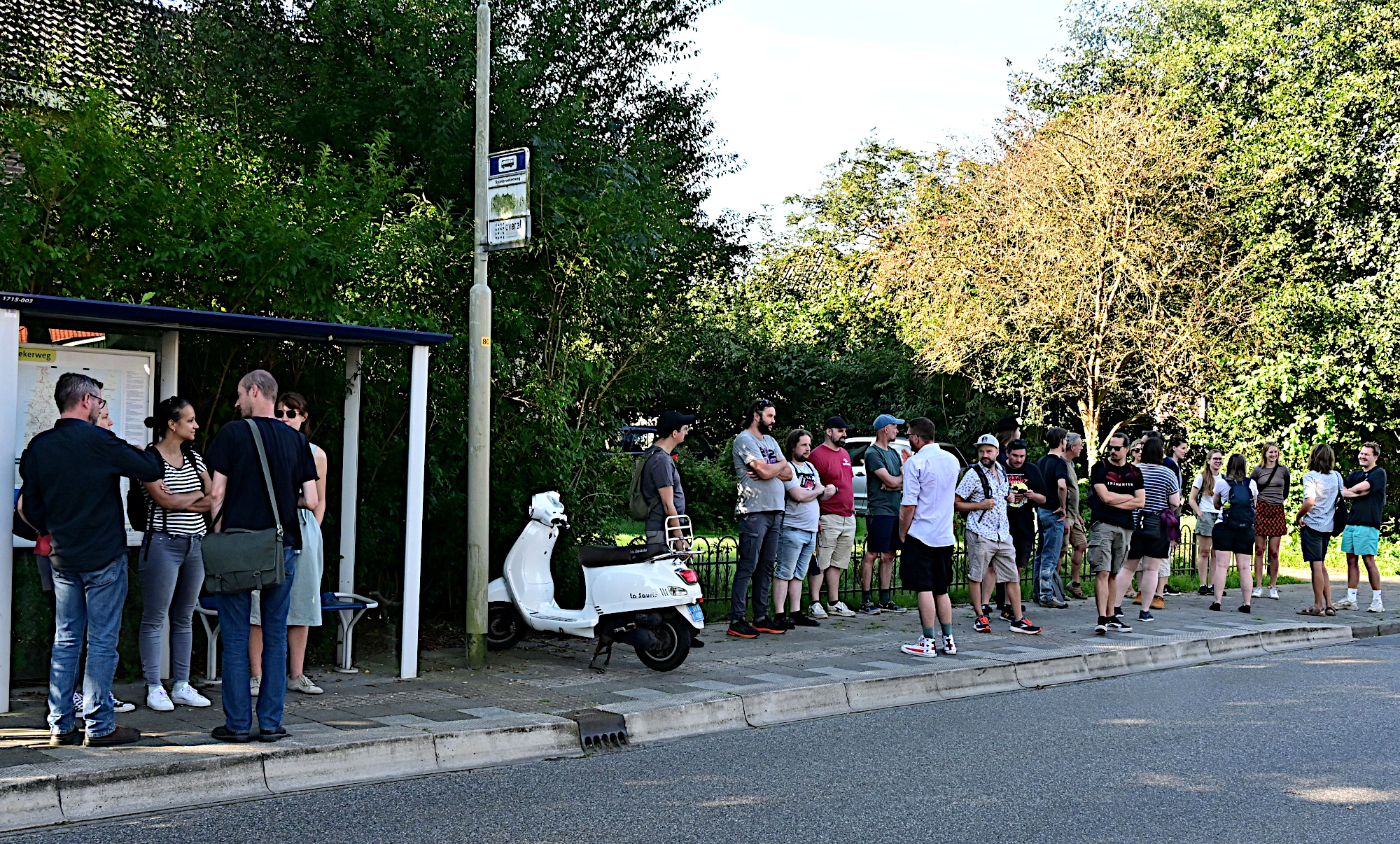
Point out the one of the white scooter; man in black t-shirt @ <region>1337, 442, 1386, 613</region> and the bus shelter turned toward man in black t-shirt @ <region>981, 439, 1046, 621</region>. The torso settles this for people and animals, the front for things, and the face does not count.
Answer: man in black t-shirt @ <region>1337, 442, 1386, 613</region>

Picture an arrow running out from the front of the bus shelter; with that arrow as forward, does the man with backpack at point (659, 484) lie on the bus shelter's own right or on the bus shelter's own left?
on the bus shelter's own left

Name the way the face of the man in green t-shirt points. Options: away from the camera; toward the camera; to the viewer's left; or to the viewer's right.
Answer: to the viewer's right

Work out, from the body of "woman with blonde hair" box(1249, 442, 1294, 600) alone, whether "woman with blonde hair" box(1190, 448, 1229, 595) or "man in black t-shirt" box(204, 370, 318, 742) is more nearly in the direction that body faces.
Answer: the man in black t-shirt

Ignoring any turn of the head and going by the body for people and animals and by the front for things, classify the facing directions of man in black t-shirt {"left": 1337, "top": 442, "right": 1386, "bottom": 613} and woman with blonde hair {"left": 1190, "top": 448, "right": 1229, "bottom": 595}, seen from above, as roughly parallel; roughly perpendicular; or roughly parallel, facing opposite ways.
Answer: roughly perpendicular

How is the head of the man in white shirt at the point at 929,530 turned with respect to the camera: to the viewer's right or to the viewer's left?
to the viewer's left

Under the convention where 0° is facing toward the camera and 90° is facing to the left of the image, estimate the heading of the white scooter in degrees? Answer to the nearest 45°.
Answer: approximately 135°

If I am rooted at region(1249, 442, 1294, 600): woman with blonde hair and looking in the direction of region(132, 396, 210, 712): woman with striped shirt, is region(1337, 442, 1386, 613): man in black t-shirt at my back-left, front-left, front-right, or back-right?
back-left

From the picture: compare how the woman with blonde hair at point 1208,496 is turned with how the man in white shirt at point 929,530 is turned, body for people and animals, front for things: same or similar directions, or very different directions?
very different directions

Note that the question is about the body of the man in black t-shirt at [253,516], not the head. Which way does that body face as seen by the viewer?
away from the camera

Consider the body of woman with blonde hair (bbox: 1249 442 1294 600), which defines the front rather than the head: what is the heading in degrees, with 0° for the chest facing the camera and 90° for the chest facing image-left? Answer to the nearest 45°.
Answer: approximately 0°

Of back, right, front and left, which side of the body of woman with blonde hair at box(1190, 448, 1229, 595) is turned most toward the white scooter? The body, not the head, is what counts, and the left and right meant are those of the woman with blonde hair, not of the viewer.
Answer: right

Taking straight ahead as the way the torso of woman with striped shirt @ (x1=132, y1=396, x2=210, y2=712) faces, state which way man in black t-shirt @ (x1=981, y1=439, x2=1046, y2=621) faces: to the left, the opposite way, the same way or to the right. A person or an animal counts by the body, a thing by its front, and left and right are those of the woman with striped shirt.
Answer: to the right

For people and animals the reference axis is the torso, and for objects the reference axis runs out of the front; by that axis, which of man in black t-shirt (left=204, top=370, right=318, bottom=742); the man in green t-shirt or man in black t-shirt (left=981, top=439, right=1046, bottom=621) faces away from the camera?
man in black t-shirt (left=204, top=370, right=318, bottom=742)

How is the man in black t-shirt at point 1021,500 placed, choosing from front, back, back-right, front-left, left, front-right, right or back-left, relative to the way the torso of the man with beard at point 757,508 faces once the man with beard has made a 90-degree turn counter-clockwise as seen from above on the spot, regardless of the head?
front

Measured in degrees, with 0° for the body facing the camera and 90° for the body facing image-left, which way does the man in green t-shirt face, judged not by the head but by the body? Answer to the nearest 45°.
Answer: approximately 315°
